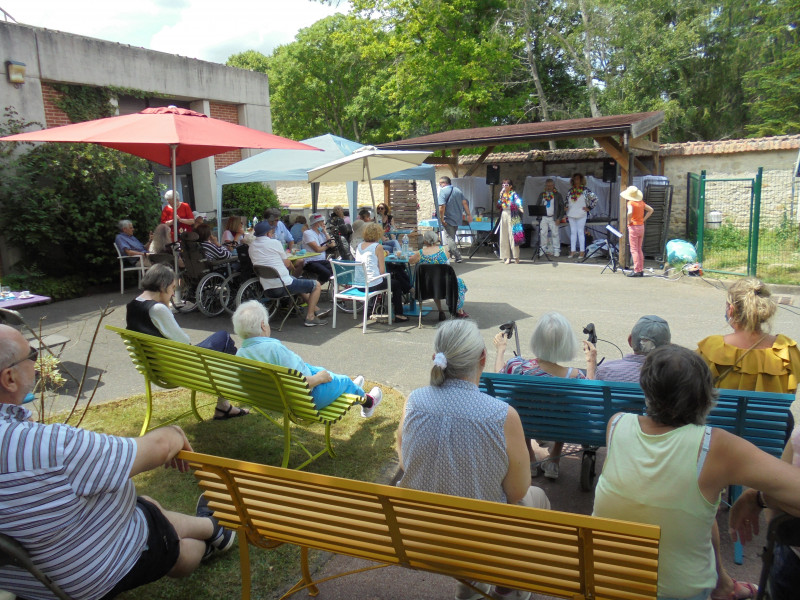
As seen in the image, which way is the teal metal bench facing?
away from the camera

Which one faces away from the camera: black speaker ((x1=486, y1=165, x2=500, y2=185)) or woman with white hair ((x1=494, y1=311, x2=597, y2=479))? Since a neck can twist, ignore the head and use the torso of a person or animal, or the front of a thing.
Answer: the woman with white hair

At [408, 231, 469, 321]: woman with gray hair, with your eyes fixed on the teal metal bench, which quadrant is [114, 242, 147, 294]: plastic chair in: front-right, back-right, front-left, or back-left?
back-right

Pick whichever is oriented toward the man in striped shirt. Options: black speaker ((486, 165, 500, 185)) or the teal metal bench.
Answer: the black speaker

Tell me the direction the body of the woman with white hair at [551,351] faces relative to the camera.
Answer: away from the camera

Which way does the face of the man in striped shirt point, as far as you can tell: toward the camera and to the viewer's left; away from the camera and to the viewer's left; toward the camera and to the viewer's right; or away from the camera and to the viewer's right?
away from the camera and to the viewer's right

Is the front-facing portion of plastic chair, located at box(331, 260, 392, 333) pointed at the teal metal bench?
no

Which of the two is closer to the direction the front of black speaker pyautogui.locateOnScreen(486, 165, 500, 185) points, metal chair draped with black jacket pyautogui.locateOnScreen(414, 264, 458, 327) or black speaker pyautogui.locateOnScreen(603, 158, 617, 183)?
the metal chair draped with black jacket

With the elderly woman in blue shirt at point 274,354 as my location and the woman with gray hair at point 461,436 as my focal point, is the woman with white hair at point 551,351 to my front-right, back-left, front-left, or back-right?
front-left

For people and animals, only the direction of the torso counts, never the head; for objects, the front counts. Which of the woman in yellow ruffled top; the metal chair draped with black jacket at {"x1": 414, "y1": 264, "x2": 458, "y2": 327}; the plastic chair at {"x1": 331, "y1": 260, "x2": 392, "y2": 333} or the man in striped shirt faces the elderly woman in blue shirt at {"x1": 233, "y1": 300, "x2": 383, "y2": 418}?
the man in striped shirt

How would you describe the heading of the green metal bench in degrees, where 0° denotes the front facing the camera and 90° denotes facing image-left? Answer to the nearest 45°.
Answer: approximately 225°

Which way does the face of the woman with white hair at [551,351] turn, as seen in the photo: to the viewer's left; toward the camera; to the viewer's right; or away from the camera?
away from the camera

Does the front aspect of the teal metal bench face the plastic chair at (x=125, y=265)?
no

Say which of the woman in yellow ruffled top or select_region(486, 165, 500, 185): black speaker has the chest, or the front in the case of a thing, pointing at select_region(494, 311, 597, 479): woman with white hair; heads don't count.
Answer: the black speaker

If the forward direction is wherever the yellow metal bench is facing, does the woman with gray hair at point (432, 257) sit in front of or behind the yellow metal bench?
in front

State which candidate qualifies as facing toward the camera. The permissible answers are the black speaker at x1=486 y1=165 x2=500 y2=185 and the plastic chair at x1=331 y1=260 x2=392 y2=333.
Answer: the black speaker

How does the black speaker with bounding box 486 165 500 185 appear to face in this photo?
toward the camera
